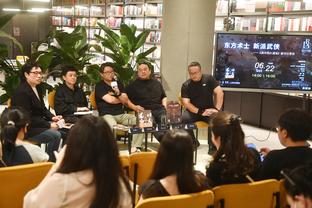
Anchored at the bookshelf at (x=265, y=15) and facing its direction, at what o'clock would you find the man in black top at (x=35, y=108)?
The man in black top is roughly at 1 o'clock from the bookshelf.

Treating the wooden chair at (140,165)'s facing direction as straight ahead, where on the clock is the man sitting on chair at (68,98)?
The man sitting on chair is roughly at 11 o'clock from the wooden chair.

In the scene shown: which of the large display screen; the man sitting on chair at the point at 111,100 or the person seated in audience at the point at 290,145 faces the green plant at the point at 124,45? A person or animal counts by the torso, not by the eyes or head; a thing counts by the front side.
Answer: the person seated in audience

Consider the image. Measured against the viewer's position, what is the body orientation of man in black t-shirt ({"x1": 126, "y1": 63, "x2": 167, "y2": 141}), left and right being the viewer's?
facing the viewer

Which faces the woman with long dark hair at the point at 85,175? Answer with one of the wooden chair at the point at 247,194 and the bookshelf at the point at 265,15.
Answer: the bookshelf

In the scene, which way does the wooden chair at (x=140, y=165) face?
away from the camera

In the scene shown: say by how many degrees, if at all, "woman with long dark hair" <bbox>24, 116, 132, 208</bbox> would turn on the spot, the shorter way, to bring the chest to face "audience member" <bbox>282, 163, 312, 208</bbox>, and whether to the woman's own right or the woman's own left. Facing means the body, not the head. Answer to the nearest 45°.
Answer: approximately 135° to the woman's own right

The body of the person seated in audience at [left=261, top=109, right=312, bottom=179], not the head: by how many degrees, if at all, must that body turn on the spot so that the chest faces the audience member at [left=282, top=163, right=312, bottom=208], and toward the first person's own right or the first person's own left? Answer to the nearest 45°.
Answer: approximately 135° to the first person's own left

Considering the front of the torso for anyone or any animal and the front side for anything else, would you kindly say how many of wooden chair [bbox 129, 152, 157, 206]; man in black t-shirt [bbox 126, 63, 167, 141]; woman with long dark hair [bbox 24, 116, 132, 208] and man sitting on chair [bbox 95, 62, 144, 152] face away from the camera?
2

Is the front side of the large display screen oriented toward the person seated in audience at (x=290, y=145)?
yes

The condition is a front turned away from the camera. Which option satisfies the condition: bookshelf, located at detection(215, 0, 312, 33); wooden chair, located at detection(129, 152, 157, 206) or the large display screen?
the wooden chair

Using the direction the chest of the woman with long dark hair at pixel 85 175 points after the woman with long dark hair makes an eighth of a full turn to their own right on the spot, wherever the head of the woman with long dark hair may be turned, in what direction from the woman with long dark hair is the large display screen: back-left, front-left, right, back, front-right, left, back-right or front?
front

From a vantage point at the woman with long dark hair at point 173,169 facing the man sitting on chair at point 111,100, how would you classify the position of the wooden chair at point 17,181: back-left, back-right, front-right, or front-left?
front-left

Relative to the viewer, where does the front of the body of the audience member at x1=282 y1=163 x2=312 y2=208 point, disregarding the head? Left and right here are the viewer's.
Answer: facing away from the viewer and to the left of the viewer

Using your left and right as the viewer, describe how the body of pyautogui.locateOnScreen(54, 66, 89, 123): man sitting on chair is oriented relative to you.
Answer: facing the viewer and to the right of the viewer

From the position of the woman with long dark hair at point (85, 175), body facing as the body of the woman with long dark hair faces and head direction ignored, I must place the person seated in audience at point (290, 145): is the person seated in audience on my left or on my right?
on my right

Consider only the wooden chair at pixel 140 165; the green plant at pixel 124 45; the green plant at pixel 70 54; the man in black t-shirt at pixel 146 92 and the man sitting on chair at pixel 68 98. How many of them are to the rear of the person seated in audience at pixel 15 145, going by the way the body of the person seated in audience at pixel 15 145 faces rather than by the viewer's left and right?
0

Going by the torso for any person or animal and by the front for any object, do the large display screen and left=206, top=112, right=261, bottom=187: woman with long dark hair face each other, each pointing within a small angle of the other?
no

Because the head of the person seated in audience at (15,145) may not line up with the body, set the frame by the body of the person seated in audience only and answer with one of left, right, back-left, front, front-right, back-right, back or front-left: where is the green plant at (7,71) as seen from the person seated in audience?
front-left

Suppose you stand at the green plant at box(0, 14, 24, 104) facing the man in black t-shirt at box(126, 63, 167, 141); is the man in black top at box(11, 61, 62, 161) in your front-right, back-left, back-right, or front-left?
front-right

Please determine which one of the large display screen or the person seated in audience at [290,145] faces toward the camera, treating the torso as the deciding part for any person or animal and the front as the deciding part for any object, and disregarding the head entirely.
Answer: the large display screen

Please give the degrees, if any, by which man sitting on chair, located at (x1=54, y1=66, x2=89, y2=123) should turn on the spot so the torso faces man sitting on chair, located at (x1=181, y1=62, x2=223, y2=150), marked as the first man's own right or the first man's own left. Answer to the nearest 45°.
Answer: approximately 45° to the first man's own left

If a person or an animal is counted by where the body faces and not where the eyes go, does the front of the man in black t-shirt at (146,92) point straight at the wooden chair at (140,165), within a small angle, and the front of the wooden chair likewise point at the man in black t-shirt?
yes

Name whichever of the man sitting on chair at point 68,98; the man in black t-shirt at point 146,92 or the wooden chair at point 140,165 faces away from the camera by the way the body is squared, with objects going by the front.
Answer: the wooden chair

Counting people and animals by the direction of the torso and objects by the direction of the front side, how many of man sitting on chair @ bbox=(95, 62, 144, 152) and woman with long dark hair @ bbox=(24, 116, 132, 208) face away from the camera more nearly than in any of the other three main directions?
1
